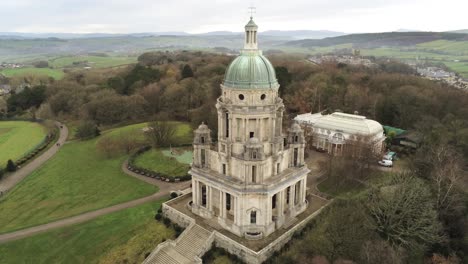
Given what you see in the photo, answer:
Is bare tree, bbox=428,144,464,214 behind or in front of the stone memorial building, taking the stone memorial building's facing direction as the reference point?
behind

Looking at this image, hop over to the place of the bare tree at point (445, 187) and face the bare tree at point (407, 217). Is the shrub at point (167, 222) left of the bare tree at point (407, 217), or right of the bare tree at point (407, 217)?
right

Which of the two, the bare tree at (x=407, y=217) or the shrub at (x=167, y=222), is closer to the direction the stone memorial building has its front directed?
the shrub

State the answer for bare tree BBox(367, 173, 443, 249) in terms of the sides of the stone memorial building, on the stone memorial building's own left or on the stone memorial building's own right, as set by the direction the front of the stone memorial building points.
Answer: on the stone memorial building's own left

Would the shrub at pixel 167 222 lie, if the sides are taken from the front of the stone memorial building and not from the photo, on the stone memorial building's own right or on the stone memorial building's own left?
on the stone memorial building's own right

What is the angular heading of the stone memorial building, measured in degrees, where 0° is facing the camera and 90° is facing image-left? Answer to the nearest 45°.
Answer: approximately 45°
